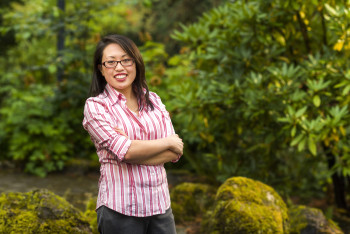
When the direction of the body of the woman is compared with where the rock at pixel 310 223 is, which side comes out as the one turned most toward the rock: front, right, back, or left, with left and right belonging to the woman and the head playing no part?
left

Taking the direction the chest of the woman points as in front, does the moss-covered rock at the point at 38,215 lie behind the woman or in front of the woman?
behind

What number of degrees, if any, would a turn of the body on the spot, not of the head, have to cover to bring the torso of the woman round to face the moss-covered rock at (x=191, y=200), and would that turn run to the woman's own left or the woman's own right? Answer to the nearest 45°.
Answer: approximately 135° to the woman's own left

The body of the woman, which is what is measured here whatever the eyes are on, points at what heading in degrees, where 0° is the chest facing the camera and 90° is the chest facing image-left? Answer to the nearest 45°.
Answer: approximately 315°

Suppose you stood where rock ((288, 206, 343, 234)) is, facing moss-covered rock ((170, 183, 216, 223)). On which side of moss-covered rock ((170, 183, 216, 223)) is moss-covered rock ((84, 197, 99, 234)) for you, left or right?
left
